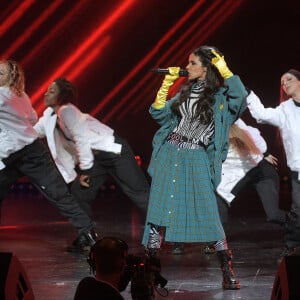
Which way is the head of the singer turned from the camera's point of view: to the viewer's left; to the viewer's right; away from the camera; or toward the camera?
to the viewer's left

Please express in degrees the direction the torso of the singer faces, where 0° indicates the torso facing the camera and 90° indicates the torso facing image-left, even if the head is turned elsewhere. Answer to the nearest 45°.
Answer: approximately 45°

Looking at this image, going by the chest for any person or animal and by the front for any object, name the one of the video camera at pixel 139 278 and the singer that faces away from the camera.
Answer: the video camera

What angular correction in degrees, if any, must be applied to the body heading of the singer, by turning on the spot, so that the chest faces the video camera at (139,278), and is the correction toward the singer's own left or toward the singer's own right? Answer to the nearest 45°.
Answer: approximately 45° to the singer's own left

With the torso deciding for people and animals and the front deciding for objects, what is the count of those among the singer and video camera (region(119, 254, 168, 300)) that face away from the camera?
1

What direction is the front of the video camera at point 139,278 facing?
away from the camera

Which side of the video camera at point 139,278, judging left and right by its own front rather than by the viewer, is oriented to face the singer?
front
